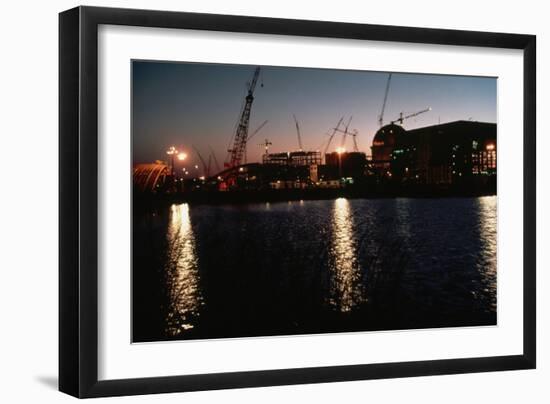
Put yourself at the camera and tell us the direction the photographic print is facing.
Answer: facing the viewer and to the right of the viewer

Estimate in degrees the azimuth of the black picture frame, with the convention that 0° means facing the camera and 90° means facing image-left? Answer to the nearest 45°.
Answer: approximately 315°
